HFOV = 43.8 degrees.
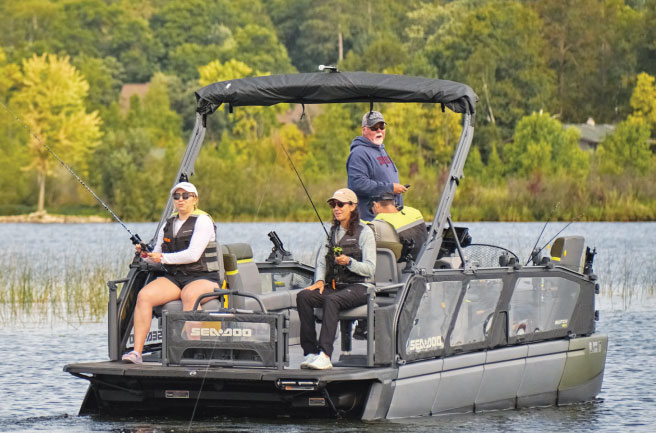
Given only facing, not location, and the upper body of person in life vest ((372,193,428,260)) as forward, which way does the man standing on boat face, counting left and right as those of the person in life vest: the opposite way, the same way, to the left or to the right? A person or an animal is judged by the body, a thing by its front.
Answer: the opposite way

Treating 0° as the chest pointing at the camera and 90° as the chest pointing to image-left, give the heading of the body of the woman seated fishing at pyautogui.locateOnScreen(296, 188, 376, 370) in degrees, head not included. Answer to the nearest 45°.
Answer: approximately 45°

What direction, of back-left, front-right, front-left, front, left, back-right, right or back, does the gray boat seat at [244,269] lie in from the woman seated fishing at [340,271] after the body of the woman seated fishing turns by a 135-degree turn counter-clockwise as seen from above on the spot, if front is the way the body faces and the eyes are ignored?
back-left

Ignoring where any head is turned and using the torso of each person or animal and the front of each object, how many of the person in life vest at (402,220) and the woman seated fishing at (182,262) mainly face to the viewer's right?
0

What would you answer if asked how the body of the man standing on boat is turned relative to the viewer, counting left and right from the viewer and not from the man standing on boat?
facing the viewer and to the right of the viewer

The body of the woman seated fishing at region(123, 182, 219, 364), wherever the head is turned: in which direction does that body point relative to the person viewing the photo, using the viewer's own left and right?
facing the viewer and to the left of the viewer

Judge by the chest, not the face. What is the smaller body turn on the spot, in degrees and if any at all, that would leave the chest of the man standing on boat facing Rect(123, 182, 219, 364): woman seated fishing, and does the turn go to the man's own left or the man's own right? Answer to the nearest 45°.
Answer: approximately 90° to the man's own right
